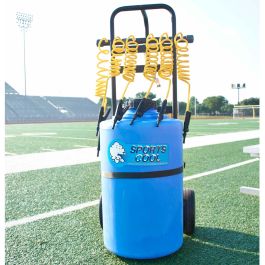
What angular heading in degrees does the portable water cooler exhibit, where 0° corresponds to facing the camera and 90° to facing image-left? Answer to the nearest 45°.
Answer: approximately 0°

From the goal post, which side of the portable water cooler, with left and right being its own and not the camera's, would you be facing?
back
